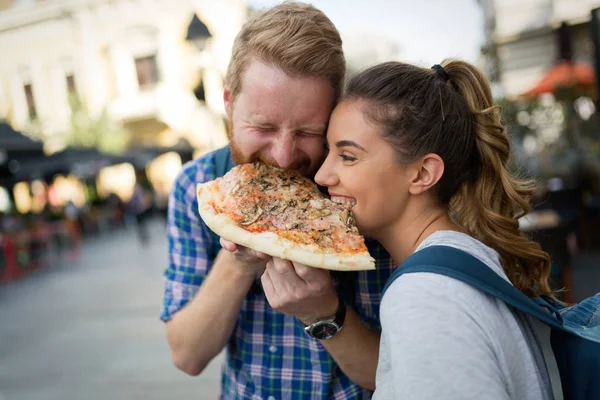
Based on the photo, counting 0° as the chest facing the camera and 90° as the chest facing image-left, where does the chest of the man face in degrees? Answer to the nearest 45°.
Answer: approximately 0°

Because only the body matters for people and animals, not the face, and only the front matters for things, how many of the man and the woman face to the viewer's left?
1

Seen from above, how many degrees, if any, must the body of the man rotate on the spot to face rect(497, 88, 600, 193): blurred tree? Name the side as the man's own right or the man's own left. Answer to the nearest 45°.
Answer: approximately 135° to the man's own left

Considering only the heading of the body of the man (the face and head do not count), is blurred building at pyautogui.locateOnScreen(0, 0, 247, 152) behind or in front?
behind

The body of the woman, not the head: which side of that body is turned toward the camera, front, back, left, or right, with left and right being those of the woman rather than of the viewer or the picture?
left

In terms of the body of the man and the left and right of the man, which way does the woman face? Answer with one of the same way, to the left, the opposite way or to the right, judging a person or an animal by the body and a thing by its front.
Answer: to the right
